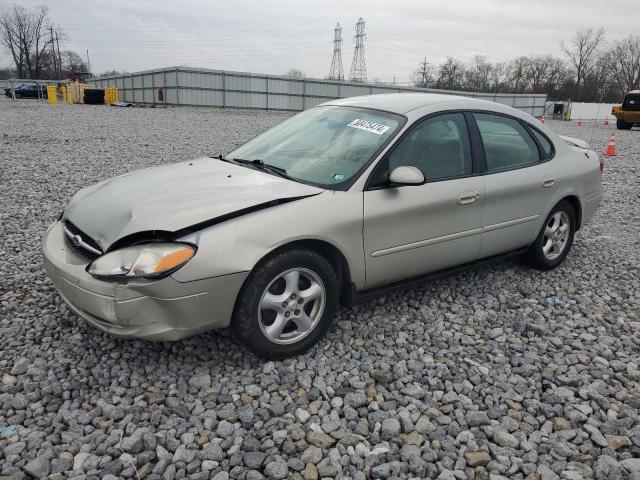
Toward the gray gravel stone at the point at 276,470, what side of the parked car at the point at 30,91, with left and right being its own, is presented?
left

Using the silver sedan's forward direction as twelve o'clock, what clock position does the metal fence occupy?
The metal fence is roughly at 4 o'clock from the silver sedan.

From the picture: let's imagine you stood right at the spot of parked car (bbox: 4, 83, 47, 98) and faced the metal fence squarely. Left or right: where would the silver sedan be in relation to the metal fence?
right

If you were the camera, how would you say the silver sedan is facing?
facing the viewer and to the left of the viewer

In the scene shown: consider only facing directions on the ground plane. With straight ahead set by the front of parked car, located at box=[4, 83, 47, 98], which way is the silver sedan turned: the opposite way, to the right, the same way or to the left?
the same way

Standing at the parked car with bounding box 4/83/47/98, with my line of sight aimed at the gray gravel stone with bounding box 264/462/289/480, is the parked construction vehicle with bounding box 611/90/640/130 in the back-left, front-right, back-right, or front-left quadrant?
front-left

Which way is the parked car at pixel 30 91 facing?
to the viewer's left

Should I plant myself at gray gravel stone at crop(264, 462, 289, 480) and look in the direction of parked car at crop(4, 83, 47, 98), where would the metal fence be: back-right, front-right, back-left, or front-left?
front-right
